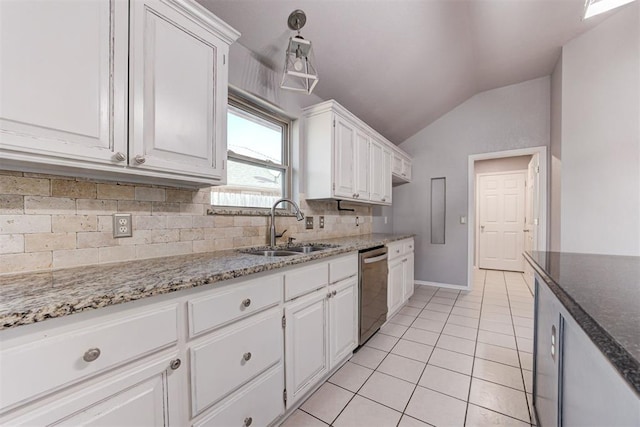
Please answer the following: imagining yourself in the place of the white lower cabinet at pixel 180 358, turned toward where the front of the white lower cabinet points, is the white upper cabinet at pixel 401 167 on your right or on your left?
on your left

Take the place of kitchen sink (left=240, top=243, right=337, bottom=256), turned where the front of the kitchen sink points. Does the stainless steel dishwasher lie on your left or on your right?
on your left

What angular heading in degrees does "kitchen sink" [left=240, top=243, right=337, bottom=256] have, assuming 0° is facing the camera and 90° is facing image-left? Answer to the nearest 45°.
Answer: approximately 315°

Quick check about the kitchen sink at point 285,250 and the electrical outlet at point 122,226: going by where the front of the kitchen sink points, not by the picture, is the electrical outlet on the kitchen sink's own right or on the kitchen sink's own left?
on the kitchen sink's own right

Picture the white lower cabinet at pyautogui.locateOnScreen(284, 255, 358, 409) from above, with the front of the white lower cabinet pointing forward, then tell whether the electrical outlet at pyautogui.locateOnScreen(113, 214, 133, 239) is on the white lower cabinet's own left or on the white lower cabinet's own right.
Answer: on the white lower cabinet's own right

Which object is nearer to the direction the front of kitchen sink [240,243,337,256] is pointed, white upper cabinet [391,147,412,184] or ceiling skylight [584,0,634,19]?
the ceiling skylight

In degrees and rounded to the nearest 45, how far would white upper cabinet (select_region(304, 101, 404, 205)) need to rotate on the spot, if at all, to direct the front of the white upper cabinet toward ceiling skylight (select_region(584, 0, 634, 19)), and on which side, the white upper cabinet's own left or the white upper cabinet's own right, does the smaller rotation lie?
0° — it already faces it
